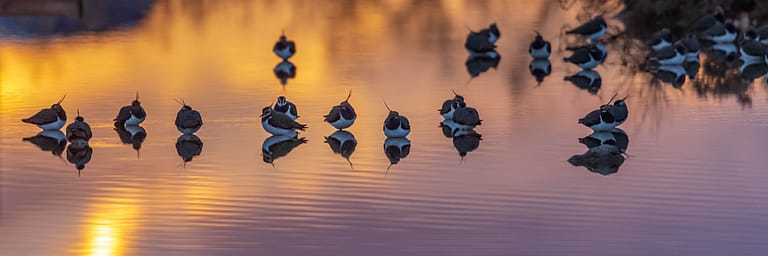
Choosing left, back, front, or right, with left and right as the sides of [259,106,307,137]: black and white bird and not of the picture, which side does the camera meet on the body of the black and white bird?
left
